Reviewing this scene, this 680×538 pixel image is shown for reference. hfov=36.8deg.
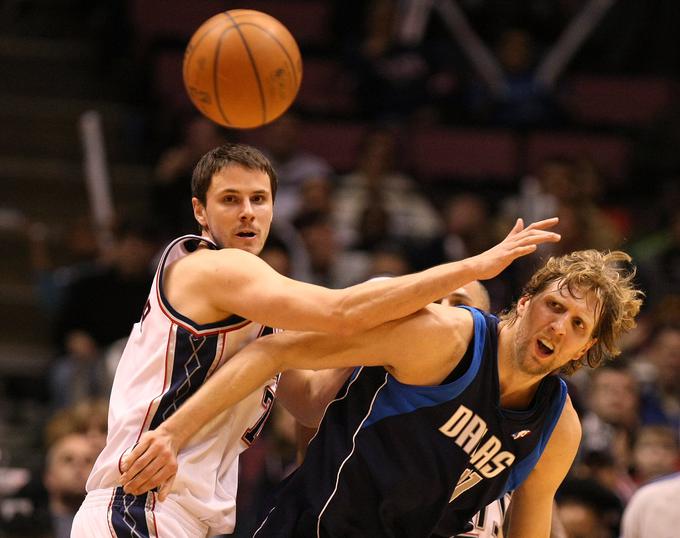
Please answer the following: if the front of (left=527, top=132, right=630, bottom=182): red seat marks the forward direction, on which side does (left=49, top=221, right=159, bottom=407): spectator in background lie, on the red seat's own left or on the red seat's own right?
on the red seat's own right

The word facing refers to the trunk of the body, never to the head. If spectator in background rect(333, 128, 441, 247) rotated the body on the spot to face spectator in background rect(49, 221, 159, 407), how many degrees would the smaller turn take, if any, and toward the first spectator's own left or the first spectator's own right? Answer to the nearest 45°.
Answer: approximately 45° to the first spectator's own right

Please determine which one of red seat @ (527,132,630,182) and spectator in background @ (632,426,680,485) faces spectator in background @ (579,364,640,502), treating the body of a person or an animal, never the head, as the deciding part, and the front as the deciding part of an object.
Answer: the red seat

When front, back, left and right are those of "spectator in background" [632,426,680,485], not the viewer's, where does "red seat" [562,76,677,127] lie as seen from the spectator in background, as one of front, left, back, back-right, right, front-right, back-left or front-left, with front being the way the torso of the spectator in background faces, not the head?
back

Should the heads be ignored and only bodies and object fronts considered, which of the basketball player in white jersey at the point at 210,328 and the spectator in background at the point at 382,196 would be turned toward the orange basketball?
the spectator in background

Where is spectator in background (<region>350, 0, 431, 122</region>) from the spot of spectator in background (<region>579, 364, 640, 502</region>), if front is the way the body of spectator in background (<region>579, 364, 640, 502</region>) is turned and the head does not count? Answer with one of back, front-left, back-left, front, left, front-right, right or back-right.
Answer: back-right

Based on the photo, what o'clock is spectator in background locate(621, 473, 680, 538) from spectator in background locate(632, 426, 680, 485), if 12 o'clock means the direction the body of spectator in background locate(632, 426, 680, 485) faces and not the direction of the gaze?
spectator in background locate(621, 473, 680, 538) is roughly at 12 o'clock from spectator in background locate(632, 426, 680, 485).
